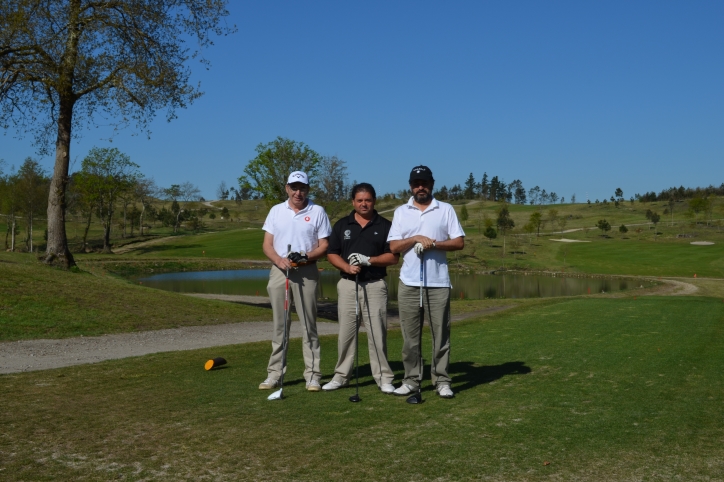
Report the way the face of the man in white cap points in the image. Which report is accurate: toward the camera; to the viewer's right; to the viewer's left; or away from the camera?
toward the camera

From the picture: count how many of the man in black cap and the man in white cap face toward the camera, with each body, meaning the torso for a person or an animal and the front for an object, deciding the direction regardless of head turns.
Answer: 2

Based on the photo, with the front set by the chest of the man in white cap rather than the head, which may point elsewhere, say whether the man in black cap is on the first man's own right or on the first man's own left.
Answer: on the first man's own left

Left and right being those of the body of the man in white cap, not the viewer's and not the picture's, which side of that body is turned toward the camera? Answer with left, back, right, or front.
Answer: front

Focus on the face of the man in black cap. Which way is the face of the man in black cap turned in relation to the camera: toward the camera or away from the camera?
toward the camera

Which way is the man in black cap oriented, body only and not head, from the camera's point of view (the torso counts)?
toward the camera

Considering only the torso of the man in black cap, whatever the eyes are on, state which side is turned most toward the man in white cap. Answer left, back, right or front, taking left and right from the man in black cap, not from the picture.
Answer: right

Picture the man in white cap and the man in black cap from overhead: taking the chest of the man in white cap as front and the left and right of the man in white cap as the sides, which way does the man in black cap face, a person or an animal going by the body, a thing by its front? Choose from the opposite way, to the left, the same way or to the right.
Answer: the same way
